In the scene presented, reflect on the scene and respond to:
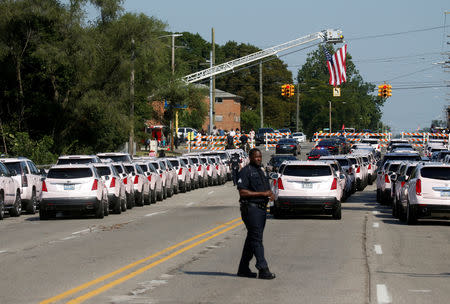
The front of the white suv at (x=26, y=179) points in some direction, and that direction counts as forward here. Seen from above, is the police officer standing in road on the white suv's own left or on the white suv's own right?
on the white suv's own right

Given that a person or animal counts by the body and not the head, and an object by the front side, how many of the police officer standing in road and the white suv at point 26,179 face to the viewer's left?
0

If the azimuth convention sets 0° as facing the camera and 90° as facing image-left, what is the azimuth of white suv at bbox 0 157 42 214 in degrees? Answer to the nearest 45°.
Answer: approximately 225°

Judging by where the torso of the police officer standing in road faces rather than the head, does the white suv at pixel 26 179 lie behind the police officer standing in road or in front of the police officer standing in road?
behind

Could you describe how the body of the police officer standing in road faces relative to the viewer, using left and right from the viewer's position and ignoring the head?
facing the viewer and to the right of the viewer
